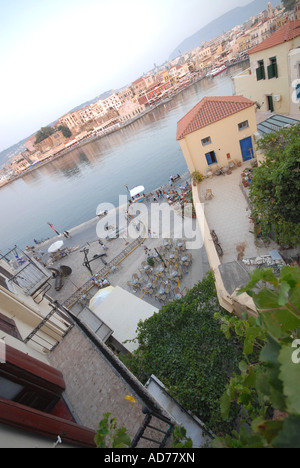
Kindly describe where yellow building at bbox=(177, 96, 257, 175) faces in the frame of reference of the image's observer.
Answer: facing the viewer

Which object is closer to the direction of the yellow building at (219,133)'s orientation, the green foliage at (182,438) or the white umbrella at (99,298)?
the green foliage

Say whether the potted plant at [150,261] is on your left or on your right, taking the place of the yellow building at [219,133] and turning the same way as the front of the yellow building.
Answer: on your right

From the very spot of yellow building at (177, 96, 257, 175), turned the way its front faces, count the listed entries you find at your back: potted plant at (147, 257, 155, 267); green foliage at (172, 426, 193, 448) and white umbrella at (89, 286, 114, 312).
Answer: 0

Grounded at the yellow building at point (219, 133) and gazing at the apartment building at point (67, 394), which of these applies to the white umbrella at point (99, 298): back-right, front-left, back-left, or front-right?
front-right

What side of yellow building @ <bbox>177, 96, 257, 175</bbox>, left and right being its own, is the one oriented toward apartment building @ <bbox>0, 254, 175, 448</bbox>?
front

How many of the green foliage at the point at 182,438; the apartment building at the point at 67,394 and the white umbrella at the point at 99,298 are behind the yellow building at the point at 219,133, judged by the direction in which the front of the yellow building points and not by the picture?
0

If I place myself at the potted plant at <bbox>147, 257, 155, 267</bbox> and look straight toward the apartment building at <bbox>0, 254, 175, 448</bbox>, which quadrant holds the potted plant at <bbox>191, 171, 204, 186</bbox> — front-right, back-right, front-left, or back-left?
back-left

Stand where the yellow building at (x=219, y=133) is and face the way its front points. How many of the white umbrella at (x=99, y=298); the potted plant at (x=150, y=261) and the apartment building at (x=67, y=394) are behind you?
0

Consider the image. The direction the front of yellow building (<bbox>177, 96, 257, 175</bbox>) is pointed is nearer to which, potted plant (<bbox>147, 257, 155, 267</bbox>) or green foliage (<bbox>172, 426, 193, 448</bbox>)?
the green foliage

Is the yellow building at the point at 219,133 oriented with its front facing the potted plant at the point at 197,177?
no

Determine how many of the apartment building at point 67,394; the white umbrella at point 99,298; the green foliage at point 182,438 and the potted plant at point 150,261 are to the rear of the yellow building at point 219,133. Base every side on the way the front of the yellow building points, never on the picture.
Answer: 0

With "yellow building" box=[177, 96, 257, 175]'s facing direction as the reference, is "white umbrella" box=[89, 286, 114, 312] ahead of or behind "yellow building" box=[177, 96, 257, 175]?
ahead

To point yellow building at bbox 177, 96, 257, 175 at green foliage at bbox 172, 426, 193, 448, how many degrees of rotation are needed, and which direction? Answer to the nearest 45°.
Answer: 0° — it already faces it

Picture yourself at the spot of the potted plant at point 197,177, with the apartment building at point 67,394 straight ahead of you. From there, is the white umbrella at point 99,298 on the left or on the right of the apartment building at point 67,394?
right
